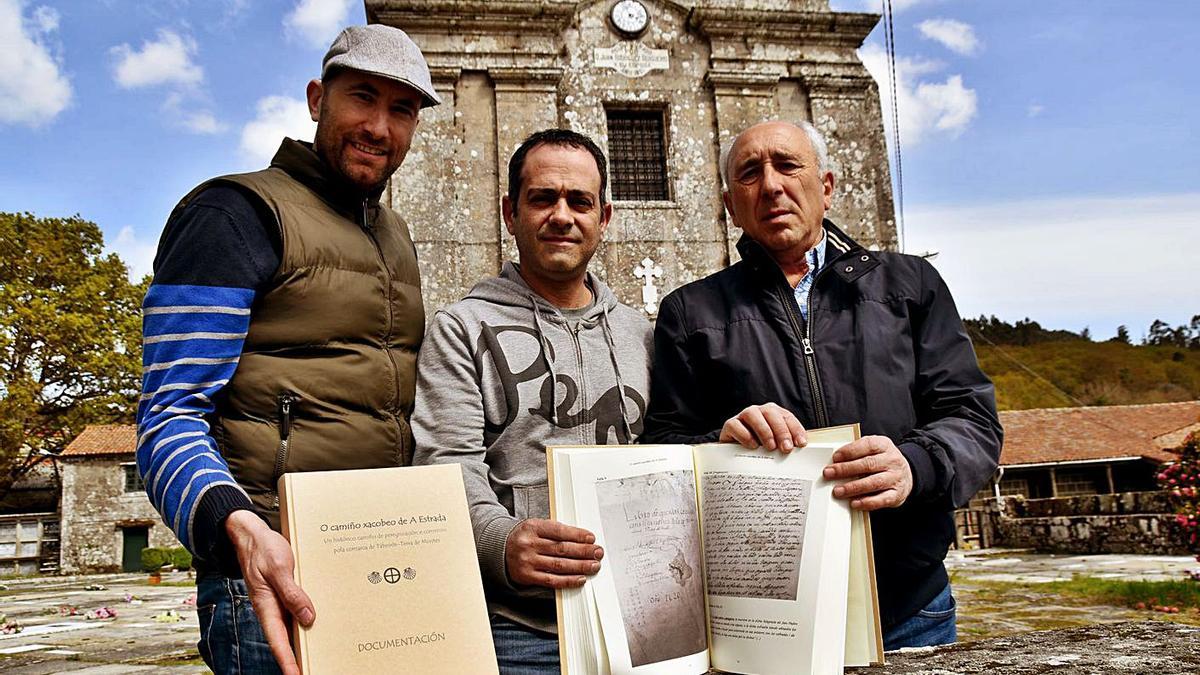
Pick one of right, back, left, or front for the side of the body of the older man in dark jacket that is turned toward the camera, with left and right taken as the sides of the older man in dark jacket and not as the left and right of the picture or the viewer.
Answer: front

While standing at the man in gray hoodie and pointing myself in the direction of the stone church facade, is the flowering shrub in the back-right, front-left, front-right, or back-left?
front-right

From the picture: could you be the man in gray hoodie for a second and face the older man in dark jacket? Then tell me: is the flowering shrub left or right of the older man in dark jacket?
left

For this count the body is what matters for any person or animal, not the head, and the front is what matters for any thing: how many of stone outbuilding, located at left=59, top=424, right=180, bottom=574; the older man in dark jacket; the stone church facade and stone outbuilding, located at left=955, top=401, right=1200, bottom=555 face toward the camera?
4

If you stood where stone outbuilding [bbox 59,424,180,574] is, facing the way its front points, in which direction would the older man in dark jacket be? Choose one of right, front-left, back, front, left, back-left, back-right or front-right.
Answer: front

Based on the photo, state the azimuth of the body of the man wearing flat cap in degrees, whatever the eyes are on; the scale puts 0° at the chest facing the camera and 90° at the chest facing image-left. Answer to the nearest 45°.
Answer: approximately 315°

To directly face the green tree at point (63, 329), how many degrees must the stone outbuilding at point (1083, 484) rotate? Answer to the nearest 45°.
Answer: approximately 90° to its right

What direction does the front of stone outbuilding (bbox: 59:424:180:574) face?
toward the camera

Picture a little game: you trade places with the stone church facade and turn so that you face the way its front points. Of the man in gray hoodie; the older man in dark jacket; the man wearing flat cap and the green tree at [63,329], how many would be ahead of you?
3

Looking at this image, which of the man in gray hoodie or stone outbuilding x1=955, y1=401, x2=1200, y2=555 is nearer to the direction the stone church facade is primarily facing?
the man in gray hoodie

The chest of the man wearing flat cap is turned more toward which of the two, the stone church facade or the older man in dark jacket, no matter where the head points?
the older man in dark jacket

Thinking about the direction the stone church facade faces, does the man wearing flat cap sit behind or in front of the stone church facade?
in front

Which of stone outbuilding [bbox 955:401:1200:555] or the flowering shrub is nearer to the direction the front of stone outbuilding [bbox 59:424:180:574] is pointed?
the flowering shrub
